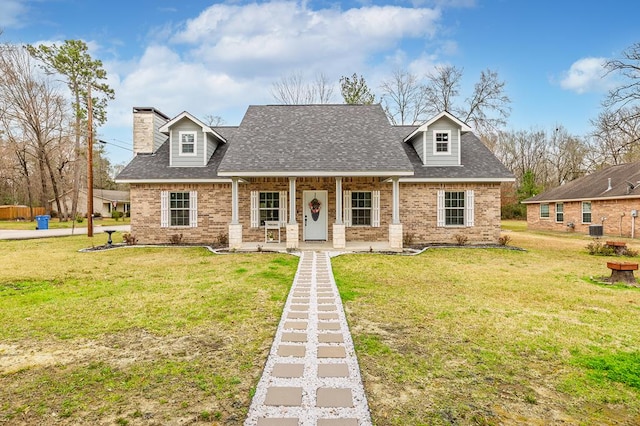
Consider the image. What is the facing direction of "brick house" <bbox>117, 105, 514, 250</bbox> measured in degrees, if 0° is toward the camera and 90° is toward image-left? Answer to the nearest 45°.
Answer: approximately 0°

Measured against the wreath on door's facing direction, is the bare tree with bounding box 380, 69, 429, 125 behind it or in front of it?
behind

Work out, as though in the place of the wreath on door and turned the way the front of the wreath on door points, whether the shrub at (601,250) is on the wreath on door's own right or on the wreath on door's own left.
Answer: on the wreath on door's own left

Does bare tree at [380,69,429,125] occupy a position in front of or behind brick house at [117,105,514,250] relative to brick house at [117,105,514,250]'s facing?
behind

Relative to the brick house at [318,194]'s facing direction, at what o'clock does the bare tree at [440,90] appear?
The bare tree is roughly at 7 o'clock from the brick house.

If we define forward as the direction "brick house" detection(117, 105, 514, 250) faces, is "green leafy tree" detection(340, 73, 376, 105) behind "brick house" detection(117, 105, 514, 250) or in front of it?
behind

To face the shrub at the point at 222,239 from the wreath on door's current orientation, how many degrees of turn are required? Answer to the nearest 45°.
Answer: approximately 90° to its right

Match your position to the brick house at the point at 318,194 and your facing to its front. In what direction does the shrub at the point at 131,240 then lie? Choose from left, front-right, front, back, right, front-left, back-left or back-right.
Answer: right

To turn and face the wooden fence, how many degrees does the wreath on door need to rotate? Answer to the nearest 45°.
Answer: approximately 135° to its right

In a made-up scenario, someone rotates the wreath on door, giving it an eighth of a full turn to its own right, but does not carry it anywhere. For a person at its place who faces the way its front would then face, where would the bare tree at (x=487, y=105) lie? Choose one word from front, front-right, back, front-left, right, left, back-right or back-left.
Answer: back
